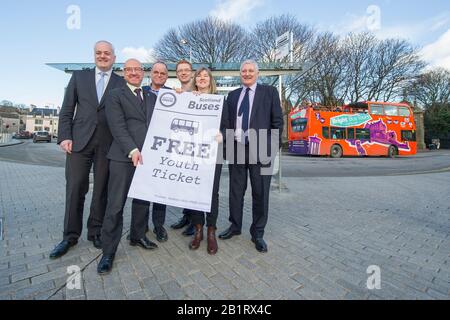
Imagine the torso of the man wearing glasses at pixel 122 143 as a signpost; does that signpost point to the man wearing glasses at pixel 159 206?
no

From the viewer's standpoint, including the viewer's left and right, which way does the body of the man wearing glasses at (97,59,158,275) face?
facing the viewer and to the right of the viewer

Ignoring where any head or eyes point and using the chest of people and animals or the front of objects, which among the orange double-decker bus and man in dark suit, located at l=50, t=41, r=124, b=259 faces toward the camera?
the man in dark suit

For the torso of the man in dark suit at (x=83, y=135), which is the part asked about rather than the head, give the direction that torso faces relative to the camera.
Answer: toward the camera

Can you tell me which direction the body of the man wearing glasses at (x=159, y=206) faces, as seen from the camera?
toward the camera

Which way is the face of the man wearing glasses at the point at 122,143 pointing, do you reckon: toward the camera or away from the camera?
toward the camera

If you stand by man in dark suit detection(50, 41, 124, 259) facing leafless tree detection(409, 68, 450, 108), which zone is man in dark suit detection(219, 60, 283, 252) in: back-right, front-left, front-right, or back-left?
front-right

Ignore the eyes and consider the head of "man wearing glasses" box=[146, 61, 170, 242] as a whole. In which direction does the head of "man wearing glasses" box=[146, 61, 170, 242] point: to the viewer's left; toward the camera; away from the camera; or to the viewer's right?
toward the camera

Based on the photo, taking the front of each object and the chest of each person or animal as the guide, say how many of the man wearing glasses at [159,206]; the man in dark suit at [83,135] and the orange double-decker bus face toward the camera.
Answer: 2

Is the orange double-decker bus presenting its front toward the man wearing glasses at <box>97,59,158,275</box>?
no

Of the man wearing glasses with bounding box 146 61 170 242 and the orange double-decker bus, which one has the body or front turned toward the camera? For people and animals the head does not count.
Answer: the man wearing glasses

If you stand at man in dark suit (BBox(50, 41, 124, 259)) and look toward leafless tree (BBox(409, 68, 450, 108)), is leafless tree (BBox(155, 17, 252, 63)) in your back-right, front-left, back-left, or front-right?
front-left
